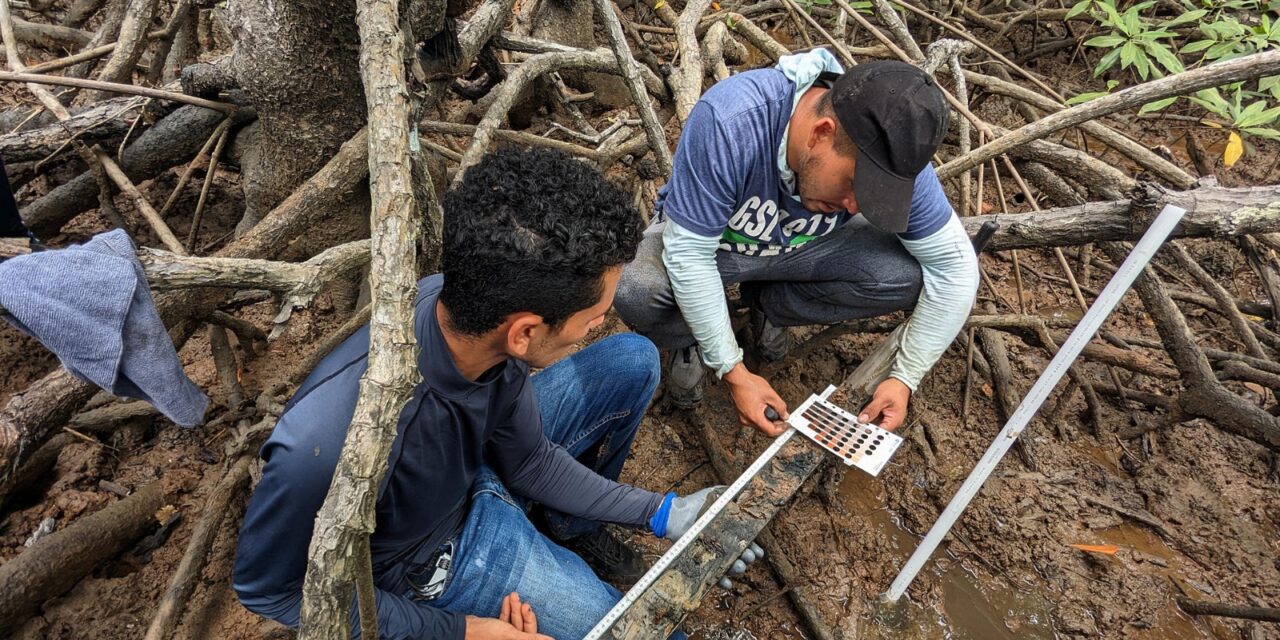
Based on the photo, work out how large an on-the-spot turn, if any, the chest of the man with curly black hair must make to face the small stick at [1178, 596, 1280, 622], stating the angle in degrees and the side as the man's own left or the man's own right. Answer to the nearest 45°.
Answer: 0° — they already face it

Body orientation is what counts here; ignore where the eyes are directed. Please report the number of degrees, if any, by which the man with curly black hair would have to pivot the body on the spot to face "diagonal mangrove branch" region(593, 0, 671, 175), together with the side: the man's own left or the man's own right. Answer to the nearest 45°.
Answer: approximately 45° to the man's own left

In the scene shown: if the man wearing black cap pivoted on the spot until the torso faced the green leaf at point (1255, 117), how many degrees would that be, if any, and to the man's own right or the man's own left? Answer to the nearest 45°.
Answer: approximately 90° to the man's own left

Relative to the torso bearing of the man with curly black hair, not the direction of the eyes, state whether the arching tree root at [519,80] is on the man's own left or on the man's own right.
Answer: on the man's own left

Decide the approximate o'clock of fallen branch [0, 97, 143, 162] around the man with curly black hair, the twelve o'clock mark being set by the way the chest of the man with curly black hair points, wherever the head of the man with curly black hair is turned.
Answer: The fallen branch is roughly at 8 o'clock from the man with curly black hair.

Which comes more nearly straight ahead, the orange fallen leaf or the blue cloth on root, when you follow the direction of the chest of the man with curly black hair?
the orange fallen leaf

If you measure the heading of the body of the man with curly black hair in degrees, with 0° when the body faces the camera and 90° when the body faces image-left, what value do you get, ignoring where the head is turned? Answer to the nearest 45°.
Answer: approximately 270°

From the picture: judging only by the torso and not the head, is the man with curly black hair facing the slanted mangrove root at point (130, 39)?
no

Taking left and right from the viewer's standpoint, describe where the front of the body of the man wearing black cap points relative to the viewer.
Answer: facing the viewer and to the right of the viewer

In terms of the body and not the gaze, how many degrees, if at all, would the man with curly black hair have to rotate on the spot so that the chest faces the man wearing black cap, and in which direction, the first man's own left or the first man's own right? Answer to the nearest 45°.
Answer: approximately 45° to the first man's own left

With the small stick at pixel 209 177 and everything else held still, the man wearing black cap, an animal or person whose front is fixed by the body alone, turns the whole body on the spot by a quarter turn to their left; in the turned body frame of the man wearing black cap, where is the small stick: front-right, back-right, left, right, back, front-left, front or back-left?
back-left

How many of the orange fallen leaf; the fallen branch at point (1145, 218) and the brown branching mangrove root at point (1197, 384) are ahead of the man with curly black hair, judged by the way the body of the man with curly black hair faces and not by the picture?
3

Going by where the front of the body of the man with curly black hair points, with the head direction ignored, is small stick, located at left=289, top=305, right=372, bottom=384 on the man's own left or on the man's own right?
on the man's own left

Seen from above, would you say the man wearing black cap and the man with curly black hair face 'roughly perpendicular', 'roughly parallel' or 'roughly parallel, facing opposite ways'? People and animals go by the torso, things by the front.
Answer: roughly perpendicular

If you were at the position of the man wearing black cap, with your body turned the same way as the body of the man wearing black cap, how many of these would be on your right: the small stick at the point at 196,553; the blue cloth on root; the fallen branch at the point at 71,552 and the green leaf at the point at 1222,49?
3

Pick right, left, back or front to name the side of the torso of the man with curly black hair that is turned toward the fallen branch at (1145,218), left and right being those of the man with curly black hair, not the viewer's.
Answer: front

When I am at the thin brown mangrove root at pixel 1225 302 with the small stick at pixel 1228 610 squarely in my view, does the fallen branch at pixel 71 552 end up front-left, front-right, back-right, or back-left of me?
front-right

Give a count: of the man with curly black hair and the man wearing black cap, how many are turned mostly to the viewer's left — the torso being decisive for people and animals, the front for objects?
0

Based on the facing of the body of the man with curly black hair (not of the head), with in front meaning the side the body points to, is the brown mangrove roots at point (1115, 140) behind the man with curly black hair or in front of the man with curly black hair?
in front
